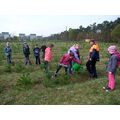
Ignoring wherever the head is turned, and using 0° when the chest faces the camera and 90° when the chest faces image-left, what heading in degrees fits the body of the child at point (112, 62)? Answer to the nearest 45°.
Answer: approximately 90°
